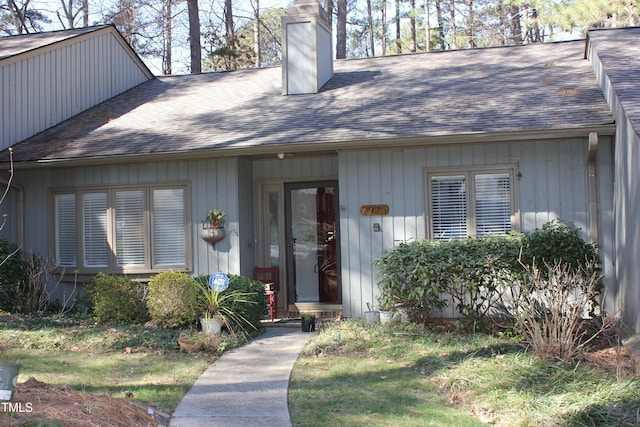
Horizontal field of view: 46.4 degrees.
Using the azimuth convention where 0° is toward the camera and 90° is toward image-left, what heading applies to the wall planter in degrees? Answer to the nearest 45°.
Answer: approximately 0°

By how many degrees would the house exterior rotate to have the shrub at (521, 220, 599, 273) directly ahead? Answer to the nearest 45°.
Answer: approximately 45° to its left

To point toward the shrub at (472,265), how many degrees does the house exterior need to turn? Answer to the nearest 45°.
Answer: approximately 45° to its left

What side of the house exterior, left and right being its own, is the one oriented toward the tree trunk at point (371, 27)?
back

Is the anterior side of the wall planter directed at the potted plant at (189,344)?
yes

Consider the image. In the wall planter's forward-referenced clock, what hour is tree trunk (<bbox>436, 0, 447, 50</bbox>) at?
The tree trunk is roughly at 7 o'clock from the wall planter.

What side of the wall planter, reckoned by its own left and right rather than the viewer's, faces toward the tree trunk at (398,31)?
back

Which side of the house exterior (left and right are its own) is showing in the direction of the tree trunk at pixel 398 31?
back
